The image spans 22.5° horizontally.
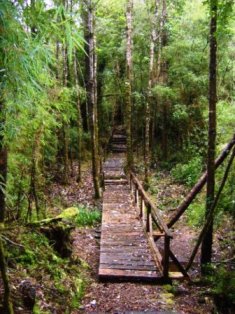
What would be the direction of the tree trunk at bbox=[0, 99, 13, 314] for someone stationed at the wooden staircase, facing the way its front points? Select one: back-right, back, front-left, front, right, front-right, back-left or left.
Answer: front

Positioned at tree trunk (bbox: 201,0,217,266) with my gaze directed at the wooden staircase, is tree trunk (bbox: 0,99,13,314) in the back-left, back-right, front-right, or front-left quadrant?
back-left

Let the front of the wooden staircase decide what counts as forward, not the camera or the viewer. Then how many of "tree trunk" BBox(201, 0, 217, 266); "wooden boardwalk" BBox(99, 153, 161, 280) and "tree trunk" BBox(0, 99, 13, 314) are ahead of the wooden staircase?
3

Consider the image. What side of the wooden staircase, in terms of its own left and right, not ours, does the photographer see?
front

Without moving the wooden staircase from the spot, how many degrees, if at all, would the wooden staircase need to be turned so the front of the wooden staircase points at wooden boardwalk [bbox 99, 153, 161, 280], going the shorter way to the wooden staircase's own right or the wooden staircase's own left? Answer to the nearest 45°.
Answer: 0° — it already faces it

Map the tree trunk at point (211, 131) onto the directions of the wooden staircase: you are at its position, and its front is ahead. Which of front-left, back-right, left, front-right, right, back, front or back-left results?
front
